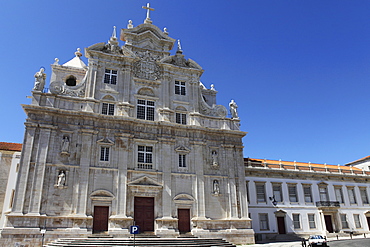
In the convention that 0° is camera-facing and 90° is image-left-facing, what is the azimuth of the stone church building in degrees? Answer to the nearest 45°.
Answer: approximately 0°

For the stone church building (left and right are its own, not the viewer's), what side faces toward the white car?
left
